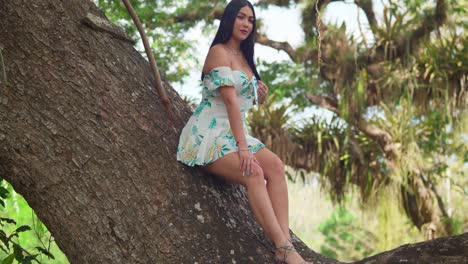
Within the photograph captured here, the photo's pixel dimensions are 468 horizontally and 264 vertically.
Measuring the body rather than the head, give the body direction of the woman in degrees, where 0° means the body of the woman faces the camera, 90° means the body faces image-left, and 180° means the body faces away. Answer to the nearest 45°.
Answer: approximately 315°
